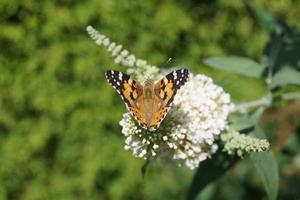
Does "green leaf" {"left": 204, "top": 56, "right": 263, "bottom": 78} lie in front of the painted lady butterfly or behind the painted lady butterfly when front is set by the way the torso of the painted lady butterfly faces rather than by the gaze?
in front

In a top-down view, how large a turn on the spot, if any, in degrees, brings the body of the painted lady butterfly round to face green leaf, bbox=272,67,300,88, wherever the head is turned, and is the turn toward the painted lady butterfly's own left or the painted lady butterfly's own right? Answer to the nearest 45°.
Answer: approximately 45° to the painted lady butterfly's own right

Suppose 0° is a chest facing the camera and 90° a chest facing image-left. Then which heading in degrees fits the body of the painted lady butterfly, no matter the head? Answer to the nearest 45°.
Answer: approximately 180°

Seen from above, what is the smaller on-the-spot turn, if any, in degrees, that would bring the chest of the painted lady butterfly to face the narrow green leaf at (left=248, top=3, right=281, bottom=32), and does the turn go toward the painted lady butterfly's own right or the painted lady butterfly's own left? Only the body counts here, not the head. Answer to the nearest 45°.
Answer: approximately 45° to the painted lady butterfly's own right
